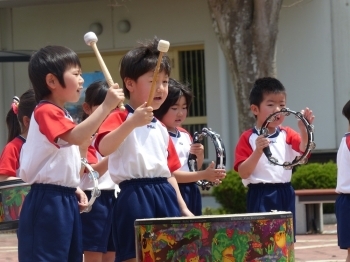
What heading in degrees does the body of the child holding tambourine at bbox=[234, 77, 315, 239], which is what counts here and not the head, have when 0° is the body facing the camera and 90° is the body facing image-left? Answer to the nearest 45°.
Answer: approximately 315°

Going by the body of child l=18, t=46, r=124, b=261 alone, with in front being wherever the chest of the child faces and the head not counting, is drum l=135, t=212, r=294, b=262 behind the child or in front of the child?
in front

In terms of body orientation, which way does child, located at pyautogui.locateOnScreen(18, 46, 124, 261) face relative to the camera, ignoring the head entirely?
to the viewer's right

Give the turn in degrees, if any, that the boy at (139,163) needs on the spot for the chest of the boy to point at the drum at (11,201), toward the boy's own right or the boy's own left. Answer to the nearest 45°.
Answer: approximately 135° to the boy's own right

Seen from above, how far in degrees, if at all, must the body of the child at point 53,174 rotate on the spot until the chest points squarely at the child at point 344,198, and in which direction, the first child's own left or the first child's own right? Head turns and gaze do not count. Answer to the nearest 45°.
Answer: approximately 45° to the first child's own left

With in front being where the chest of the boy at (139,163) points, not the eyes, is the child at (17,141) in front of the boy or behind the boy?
behind
